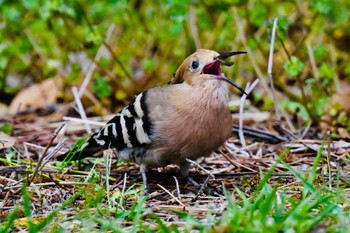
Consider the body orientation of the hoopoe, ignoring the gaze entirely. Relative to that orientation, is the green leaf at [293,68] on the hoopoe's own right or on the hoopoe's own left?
on the hoopoe's own left

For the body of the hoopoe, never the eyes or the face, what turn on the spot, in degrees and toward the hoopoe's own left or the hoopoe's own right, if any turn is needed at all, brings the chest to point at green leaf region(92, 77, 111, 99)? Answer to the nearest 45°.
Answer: approximately 135° to the hoopoe's own left

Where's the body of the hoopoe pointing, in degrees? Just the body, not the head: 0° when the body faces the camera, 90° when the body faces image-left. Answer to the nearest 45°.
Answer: approximately 315°

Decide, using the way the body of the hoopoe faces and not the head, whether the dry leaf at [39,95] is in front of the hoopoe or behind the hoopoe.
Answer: behind
